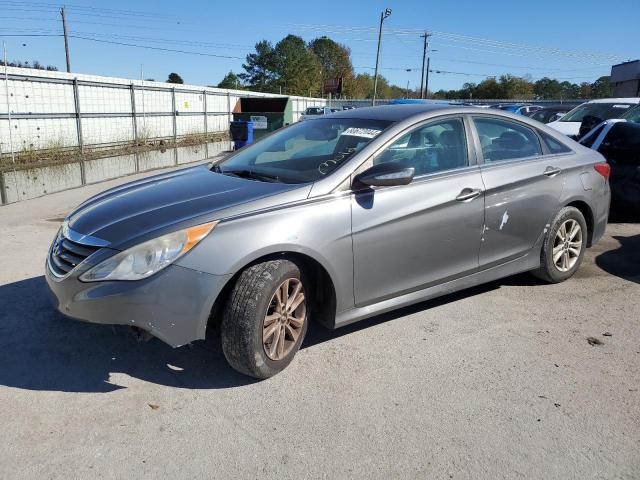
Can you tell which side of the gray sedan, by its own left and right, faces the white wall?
right

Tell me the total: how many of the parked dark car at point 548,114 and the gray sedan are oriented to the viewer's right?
0

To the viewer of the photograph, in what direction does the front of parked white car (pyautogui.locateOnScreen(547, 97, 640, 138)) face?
facing the viewer and to the left of the viewer

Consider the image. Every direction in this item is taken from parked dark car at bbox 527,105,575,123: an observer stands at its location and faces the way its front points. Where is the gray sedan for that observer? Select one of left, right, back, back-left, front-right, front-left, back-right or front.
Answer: front-left

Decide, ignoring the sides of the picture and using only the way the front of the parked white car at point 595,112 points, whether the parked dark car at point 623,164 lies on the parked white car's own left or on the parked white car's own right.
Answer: on the parked white car's own left

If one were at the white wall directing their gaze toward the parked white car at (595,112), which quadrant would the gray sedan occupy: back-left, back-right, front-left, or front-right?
front-right

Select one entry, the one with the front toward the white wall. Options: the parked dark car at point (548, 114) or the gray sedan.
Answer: the parked dark car

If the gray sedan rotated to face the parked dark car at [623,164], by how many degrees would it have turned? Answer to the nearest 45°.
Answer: approximately 180°

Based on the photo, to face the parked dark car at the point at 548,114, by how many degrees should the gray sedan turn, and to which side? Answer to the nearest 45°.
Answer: approximately 180°

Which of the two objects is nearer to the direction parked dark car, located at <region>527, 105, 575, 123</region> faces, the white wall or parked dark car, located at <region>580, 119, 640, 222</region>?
the white wall

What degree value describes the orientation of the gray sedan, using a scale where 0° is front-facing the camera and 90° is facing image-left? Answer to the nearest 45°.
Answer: approximately 45°

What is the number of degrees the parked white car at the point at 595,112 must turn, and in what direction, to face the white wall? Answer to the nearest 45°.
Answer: approximately 45° to its right

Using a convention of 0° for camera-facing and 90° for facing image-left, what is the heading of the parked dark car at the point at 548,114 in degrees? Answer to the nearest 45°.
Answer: approximately 45°
